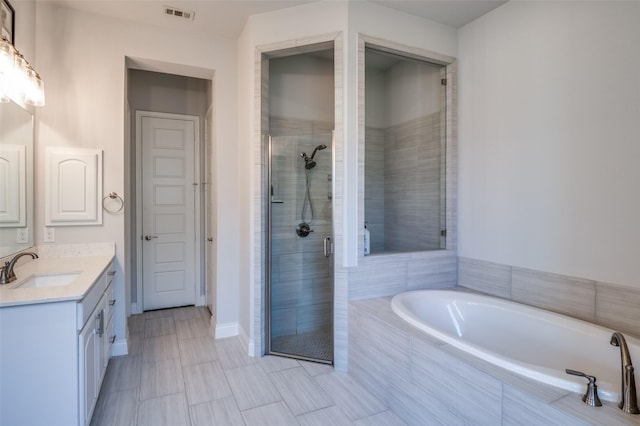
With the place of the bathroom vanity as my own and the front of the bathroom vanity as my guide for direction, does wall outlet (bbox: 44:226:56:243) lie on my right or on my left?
on my left

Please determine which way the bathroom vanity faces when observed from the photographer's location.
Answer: facing to the right of the viewer

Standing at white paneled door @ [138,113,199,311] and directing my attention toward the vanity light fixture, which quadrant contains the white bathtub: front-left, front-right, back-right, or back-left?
front-left

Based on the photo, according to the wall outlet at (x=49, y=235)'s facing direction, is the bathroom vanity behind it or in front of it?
in front

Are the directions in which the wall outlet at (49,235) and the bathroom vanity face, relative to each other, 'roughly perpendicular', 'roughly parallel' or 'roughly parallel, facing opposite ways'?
roughly perpendicular

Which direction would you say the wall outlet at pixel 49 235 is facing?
toward the camera
